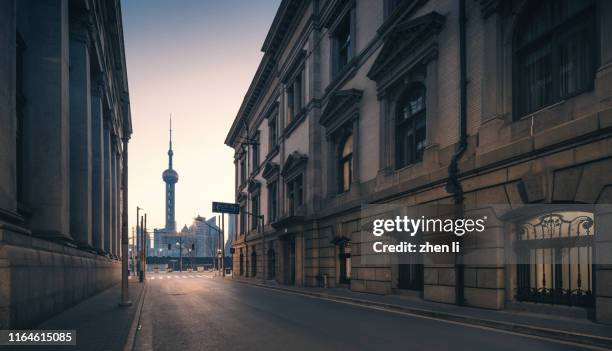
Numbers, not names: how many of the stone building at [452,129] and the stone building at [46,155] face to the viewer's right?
1

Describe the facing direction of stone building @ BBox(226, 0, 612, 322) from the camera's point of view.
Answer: facing the viewer and to the left of the viewer

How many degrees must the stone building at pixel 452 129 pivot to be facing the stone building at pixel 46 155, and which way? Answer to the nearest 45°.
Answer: approximately 45° to its right

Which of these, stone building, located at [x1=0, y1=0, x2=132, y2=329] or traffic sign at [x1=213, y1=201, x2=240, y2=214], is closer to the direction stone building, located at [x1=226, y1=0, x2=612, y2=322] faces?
the stone building

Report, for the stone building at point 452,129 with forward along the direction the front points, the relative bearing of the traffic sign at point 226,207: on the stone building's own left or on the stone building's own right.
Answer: on the stone building's own right

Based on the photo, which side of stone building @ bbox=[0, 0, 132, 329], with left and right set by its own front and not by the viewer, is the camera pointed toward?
right
